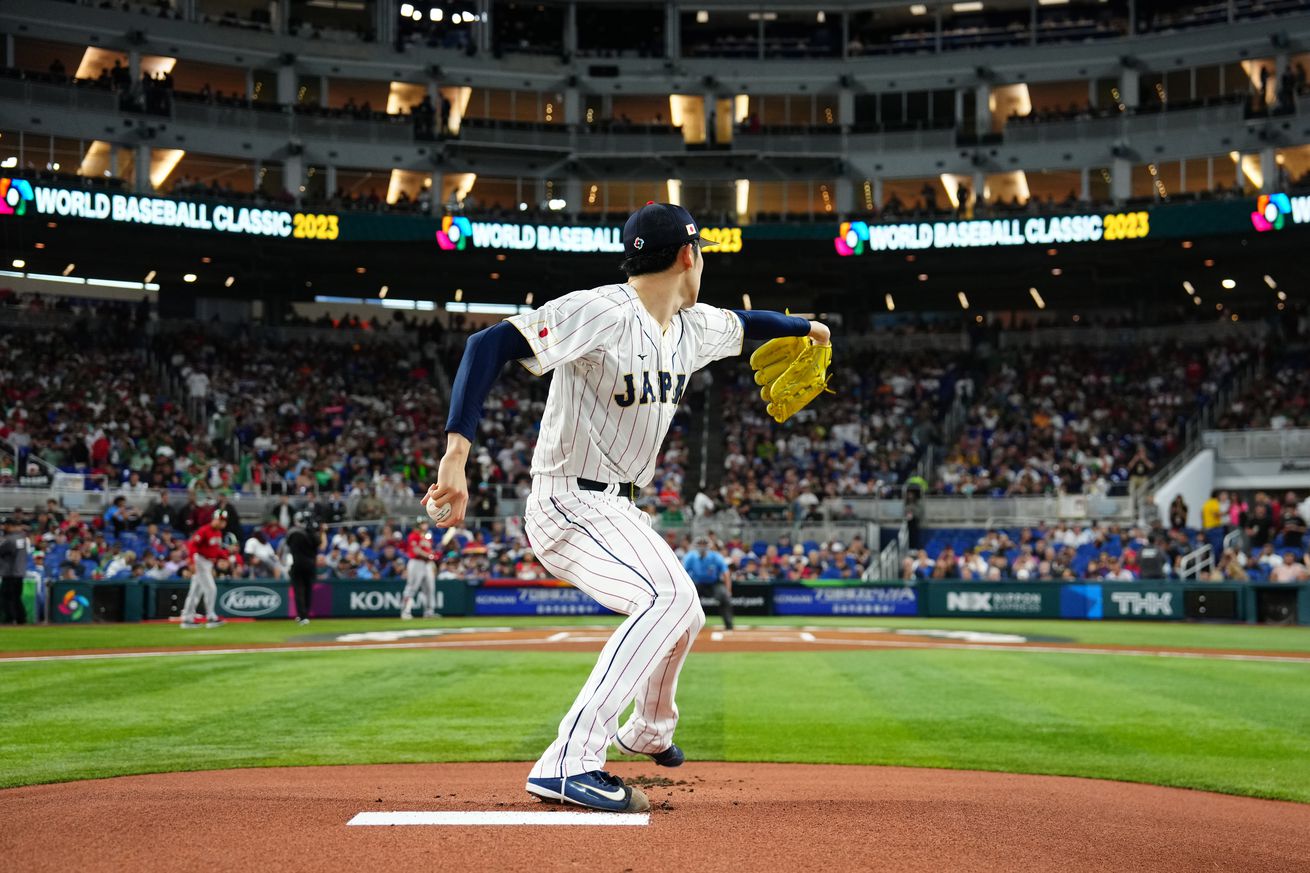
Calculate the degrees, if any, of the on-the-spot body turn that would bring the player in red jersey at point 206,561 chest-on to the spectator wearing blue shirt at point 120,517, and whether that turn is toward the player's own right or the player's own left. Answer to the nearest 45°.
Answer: approximately 135° to the player's own left

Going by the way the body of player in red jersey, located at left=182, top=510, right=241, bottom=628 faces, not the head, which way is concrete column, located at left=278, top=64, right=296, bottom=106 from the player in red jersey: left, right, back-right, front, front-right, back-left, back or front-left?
back-left

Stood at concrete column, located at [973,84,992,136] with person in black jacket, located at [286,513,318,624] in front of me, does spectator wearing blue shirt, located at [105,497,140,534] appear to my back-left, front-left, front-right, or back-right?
front-right

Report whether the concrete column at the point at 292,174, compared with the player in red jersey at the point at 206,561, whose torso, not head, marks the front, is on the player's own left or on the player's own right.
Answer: on the player's own left

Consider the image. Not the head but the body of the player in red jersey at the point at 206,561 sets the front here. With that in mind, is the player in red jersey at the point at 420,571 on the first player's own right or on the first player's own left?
on the first player's own left
